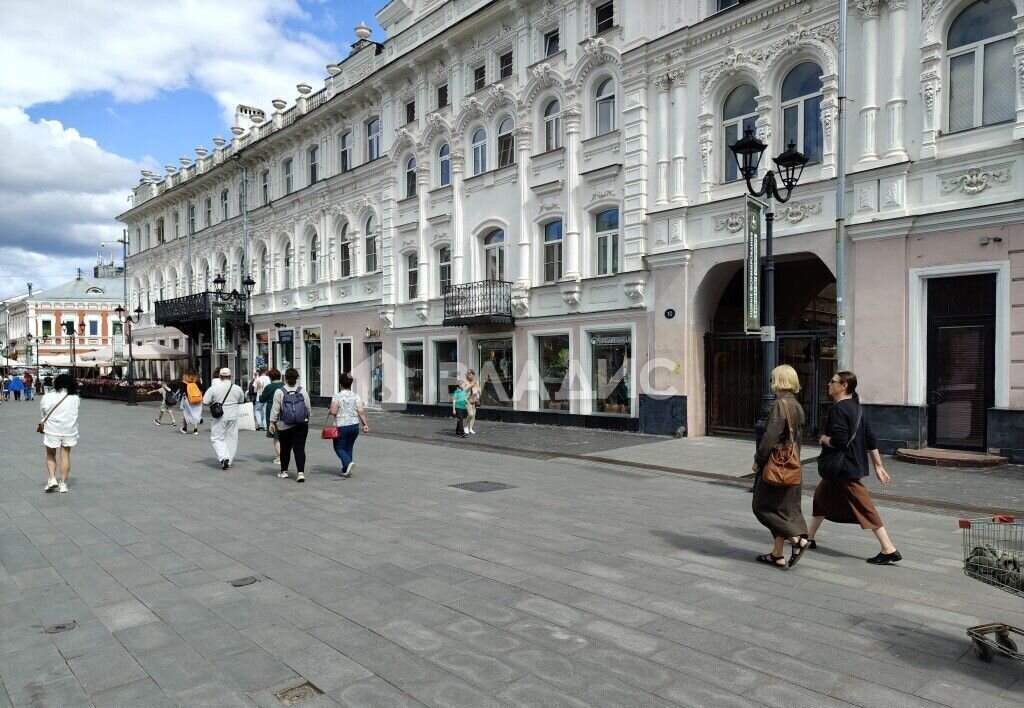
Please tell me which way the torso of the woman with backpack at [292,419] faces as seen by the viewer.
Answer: away from the camera

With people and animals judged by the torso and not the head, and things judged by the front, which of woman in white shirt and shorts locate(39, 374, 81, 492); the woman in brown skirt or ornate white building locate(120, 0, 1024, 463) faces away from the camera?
the woman in white shirt and shorts

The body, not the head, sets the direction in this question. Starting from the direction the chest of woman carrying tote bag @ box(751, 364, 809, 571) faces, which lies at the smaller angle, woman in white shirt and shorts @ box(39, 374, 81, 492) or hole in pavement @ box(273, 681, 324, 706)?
the woman in white shirt and shorts

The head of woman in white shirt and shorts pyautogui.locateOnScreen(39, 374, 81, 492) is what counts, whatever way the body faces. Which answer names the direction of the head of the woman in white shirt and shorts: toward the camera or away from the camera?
away from the camera

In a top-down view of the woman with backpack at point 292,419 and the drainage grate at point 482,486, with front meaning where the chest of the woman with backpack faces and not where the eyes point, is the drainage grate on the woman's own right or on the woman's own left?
on the woman's own right

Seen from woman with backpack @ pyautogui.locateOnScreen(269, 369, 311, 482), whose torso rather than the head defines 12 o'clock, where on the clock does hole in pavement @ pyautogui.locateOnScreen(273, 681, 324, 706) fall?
The hole in pavement is roughly at 6 o'clock from the woman with backpack.

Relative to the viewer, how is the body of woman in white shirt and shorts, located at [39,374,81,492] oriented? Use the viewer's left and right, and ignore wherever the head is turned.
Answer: facing away from the viewer

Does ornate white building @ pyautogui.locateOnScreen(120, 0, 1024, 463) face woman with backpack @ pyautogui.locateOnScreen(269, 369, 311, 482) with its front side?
yes

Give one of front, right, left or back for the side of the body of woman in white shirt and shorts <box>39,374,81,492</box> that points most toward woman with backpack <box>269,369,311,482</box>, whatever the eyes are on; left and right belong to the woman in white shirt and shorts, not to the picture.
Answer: right

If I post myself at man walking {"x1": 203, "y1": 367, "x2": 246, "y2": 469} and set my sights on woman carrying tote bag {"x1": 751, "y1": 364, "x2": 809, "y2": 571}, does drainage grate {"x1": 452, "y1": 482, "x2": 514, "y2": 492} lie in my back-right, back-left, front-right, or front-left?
front-left

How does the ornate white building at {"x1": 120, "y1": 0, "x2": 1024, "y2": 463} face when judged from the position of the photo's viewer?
facing the viewer and to the left of the viewer
